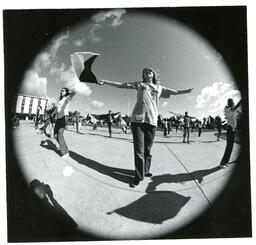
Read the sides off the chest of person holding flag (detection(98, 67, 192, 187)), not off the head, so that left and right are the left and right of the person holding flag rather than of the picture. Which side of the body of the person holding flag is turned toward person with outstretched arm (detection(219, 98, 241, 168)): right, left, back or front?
left

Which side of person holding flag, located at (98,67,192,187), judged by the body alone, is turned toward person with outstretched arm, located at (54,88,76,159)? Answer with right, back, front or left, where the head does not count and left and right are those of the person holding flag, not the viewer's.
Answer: right

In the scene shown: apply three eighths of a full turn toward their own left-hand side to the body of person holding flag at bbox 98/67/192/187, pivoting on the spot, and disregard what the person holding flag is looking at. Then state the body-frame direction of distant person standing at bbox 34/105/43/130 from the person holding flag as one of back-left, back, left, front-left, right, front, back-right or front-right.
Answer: back-left

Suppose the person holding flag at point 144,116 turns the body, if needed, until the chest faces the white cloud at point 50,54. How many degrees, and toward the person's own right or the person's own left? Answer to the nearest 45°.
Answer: approximately 90° to the person's own right

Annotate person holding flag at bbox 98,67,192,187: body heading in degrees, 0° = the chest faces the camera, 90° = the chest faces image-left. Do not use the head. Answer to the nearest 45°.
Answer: approximately 0°

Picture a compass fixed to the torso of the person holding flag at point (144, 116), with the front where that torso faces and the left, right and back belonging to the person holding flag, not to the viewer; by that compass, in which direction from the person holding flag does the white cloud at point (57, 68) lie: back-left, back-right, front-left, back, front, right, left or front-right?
right

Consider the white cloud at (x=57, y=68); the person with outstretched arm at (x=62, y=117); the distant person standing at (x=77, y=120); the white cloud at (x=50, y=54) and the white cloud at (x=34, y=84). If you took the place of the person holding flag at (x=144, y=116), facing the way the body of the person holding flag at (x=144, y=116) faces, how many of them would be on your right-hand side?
5
